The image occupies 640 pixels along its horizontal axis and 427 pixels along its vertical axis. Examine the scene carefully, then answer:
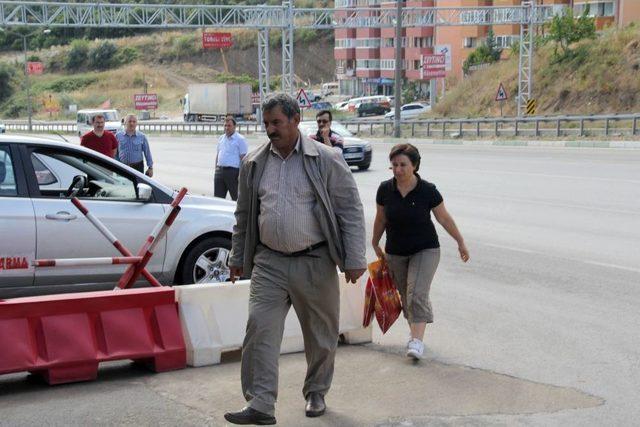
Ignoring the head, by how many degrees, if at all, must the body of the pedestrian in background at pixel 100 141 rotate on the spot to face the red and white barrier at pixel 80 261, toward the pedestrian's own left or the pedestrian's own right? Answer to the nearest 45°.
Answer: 0° — they already face it

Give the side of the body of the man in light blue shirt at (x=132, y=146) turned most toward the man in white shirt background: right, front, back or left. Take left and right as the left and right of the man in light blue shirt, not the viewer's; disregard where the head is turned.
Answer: left

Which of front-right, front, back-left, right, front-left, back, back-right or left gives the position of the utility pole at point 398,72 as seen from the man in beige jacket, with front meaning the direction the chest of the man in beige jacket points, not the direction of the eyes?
back-right

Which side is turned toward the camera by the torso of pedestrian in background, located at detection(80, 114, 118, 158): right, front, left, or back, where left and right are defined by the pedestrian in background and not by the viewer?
front

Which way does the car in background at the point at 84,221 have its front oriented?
to the viewer's right

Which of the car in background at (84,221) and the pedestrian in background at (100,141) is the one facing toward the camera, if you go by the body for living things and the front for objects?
the pedestrian in background

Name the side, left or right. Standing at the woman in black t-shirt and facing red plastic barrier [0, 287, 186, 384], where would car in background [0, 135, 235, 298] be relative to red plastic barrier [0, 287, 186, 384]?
right

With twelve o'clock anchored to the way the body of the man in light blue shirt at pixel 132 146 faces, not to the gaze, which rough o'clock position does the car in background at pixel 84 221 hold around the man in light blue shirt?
The car in background is roughly at 12 o'clock from the man in light blue shirt.

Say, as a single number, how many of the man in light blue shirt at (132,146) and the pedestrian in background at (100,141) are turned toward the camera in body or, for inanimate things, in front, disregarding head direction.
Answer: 2

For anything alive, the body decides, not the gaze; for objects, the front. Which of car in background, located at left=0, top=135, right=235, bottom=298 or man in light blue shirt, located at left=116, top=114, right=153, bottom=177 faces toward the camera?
the man in light blue shirt

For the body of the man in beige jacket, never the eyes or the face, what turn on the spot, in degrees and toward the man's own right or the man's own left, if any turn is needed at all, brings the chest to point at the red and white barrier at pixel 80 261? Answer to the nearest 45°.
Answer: approximately 90° to the man's own right

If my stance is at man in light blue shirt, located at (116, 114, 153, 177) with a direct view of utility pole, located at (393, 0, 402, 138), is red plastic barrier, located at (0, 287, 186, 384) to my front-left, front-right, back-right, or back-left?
back-right

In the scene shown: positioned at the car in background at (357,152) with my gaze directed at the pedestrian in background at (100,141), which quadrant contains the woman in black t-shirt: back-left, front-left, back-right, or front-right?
front-left

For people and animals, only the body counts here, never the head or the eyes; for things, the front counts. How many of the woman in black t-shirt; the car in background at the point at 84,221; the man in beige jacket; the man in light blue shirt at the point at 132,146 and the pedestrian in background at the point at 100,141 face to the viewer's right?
1

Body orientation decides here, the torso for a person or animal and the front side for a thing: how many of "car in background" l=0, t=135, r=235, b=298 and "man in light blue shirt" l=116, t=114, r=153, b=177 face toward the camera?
1

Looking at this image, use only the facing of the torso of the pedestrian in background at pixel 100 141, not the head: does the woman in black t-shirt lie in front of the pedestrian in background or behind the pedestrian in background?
in front

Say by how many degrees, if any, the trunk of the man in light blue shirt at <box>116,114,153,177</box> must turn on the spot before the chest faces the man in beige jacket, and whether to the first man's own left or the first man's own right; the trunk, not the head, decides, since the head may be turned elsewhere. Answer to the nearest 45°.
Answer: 0° — they already face them

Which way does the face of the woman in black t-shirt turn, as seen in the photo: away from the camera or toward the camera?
toward the camera
